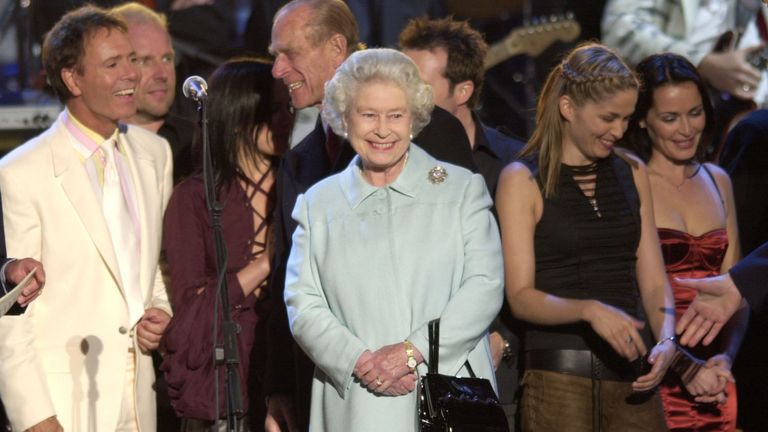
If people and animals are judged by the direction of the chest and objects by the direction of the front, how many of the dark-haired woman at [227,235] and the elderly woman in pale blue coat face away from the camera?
0

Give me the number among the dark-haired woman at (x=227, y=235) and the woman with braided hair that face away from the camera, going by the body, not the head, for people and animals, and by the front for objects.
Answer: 0

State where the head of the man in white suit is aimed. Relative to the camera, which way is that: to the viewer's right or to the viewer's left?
to the viewer's right

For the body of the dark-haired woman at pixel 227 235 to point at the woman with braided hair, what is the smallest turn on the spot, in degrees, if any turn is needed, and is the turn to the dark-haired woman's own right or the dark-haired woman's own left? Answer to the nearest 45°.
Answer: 0° — they already face them

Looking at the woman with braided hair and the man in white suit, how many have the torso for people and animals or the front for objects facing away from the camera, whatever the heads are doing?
0

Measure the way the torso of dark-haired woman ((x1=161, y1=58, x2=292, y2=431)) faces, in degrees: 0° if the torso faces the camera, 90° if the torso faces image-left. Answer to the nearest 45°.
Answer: approximately 315°

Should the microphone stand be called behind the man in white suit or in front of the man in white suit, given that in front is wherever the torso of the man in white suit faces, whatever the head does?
in front
